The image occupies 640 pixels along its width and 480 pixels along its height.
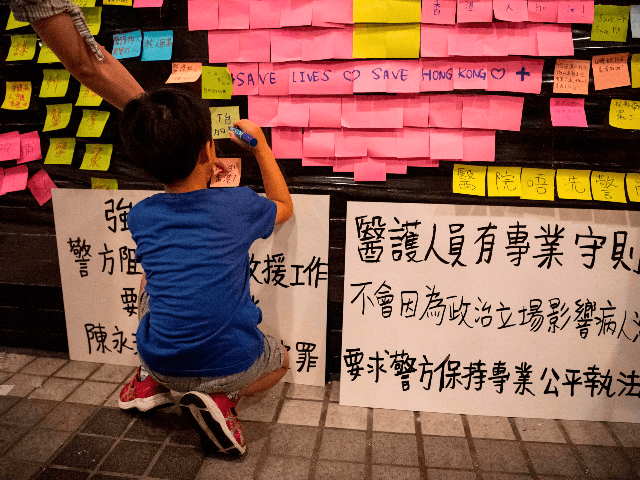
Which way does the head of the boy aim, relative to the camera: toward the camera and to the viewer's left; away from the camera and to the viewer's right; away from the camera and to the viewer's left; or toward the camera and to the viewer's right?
away from the camera and to the viewer's right

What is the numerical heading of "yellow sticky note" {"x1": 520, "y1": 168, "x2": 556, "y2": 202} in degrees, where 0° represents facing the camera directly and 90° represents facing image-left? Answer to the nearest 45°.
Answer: approximately 0°

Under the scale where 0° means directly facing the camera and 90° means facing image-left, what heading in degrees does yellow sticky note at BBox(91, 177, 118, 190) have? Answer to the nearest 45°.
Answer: approximately 0°

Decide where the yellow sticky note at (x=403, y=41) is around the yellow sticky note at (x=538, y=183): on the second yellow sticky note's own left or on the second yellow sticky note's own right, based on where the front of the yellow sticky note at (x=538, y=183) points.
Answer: on the second yellow sticky note's own right

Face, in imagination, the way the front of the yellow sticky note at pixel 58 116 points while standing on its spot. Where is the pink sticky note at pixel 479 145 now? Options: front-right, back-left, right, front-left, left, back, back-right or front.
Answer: front-left

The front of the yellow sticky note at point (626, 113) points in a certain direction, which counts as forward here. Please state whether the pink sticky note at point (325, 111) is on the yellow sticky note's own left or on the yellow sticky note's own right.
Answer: on the yellow sticky note's own right
